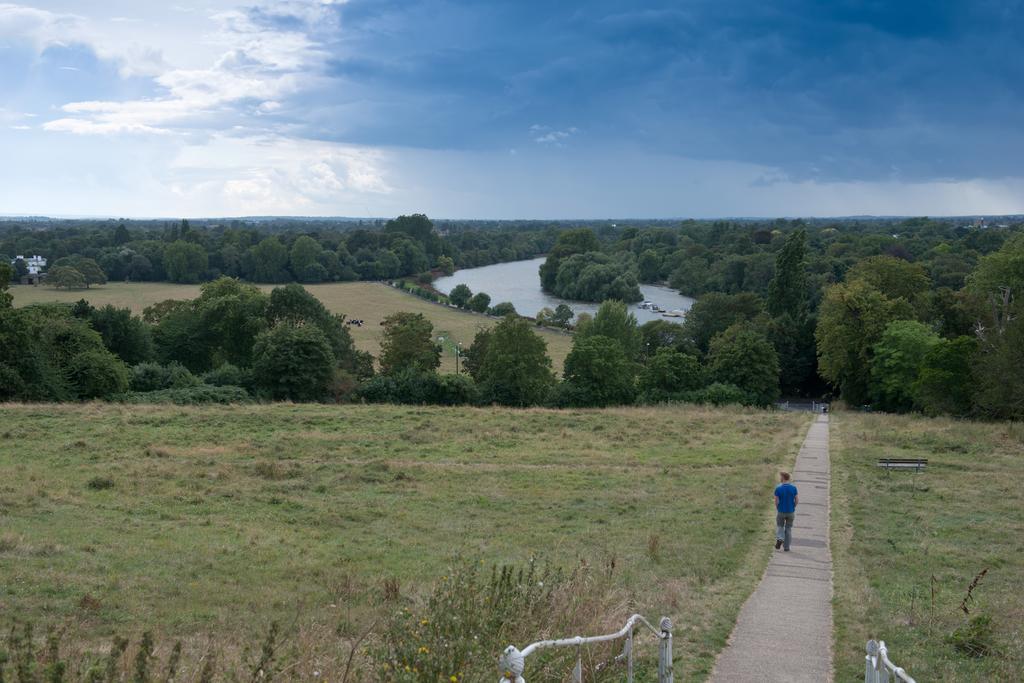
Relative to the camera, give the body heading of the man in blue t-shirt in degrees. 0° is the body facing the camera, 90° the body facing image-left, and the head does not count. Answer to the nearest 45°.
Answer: approximately 180°

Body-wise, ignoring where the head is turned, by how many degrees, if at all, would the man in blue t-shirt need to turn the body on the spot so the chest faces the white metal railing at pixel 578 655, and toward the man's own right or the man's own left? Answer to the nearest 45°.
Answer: approximately 180°

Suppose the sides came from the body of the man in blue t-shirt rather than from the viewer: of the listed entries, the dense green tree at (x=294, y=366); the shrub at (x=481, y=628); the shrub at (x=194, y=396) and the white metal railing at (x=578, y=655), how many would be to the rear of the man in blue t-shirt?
2

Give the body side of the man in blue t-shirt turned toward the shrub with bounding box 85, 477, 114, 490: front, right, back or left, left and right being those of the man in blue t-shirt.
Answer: left

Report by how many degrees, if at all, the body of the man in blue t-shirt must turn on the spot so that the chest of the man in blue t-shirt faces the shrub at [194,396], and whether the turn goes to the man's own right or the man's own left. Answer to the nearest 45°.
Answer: approximately 45° to the man's own left

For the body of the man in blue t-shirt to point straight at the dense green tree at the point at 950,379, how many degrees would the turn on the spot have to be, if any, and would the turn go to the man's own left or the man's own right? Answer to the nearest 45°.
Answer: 0° — they already face it

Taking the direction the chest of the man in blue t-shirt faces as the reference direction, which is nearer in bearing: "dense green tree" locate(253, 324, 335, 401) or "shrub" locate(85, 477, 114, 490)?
the dense green tree

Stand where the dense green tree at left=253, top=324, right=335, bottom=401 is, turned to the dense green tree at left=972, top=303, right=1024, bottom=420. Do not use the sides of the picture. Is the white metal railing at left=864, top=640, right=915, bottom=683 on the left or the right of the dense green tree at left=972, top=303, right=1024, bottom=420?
right
